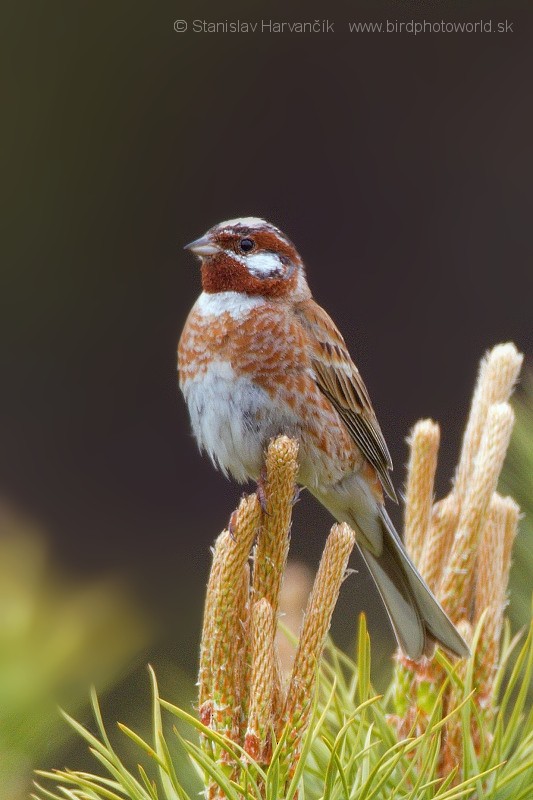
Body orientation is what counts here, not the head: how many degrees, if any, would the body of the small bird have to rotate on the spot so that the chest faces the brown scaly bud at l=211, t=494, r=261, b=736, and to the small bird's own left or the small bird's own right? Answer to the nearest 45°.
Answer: approximately 45° to the small bird's own left

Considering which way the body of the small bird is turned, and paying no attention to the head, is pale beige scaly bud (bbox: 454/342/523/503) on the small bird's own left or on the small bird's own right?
on the small bird's own left

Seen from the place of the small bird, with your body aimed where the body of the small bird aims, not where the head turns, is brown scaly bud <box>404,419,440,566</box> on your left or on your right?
on your left

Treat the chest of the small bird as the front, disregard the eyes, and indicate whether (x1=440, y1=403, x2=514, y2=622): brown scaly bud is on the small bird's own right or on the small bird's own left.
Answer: on the small bird's own left

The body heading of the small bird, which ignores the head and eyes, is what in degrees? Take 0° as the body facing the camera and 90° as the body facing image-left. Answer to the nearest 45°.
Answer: approximately 45°
